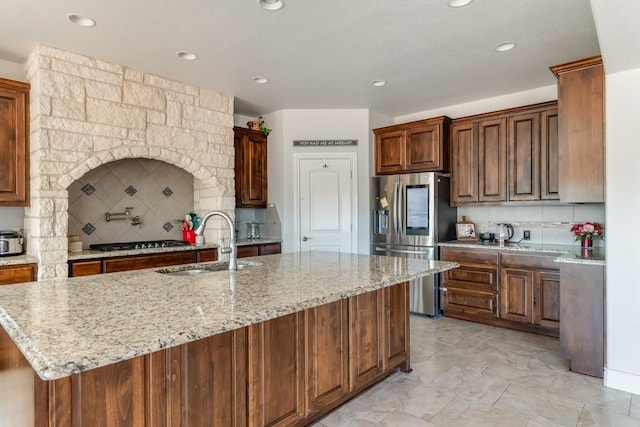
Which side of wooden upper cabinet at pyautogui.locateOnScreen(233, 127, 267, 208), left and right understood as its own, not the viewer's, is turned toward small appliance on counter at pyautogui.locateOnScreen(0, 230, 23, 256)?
right

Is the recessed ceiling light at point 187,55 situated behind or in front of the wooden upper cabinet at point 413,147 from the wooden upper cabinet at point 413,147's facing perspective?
in front

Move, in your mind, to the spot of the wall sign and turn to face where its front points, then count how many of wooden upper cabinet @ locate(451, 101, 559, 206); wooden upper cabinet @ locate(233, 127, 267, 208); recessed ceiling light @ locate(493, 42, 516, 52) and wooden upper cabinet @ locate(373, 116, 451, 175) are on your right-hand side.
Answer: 1

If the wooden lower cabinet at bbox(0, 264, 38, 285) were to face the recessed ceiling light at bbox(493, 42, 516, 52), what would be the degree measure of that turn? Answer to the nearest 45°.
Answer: approximately 45° to its left

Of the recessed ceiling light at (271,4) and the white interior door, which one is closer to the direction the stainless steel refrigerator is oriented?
the recessed ceiling light

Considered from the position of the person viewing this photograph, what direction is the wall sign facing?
facing the viewer

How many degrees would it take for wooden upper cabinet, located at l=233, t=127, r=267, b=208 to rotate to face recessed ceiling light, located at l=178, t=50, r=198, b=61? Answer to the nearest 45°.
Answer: approximately 45° to its right

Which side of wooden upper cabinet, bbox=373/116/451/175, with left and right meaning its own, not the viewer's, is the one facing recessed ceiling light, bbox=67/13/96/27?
front

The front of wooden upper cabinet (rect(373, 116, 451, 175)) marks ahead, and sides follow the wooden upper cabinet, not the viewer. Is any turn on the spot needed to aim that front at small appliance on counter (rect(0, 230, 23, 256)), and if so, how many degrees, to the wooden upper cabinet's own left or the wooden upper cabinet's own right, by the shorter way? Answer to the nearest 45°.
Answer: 0° — it already faces it

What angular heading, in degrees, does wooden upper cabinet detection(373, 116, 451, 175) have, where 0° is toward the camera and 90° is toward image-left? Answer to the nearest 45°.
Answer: approximately 45°

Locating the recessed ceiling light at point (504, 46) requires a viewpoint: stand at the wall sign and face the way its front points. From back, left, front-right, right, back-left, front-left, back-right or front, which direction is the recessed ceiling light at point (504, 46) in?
front-left

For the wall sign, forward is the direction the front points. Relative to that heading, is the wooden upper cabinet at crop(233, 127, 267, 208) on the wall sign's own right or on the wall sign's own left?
on the wall sign's own right

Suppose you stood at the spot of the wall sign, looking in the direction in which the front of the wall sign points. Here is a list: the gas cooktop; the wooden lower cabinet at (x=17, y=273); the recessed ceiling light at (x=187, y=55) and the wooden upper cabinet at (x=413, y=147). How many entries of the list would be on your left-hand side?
1

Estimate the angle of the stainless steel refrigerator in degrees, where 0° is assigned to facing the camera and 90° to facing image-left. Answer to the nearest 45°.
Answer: approximately 45°

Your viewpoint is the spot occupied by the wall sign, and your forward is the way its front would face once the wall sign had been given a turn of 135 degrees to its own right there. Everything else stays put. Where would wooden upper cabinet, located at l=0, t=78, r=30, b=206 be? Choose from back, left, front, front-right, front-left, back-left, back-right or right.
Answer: left

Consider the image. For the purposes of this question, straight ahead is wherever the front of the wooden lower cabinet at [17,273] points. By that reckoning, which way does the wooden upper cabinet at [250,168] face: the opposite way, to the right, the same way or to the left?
the same way
